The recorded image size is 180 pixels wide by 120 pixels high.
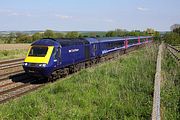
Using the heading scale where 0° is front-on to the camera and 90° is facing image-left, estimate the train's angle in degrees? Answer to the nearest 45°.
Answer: approximately 45°
